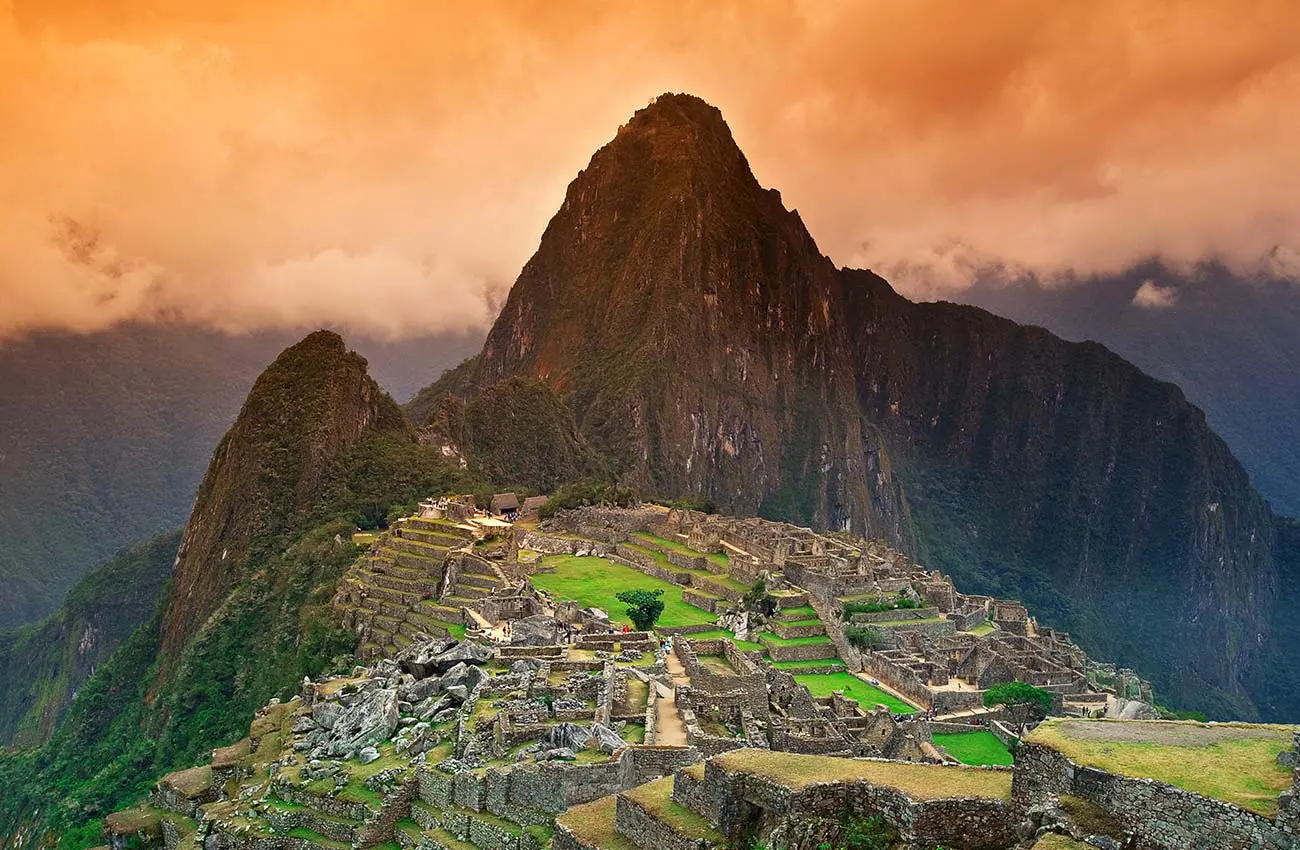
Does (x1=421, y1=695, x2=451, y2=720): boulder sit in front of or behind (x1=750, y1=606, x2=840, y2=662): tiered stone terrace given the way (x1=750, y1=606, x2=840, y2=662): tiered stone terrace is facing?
in front

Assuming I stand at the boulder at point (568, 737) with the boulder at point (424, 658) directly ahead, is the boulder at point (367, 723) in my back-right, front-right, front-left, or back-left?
front-left

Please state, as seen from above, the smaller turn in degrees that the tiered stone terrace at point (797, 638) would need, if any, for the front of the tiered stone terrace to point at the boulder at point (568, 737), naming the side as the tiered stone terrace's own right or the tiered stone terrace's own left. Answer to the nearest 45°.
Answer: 0° — it already faces it

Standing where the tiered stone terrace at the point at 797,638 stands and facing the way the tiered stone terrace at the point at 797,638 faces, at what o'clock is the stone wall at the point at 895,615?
The stone wall is roughly at 8 o'clock from the tiered stone terrace.

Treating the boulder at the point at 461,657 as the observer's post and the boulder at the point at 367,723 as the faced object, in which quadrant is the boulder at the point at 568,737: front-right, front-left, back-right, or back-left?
front-left

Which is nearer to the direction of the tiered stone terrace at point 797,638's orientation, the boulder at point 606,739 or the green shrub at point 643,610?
the boulder

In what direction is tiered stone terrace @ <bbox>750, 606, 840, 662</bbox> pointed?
toward the camera

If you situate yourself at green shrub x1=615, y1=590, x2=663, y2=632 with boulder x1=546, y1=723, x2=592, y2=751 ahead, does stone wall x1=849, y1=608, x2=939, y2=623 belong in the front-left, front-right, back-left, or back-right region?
back-left

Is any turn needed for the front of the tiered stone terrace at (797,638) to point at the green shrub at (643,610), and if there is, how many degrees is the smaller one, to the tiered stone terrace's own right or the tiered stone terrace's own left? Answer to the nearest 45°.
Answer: approximately 45° to the tiered stone terrace's own right

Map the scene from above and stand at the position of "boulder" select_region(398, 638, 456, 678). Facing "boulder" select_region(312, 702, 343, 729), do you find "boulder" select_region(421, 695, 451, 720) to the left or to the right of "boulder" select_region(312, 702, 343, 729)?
left

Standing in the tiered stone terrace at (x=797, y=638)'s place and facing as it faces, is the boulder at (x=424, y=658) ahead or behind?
ahead
